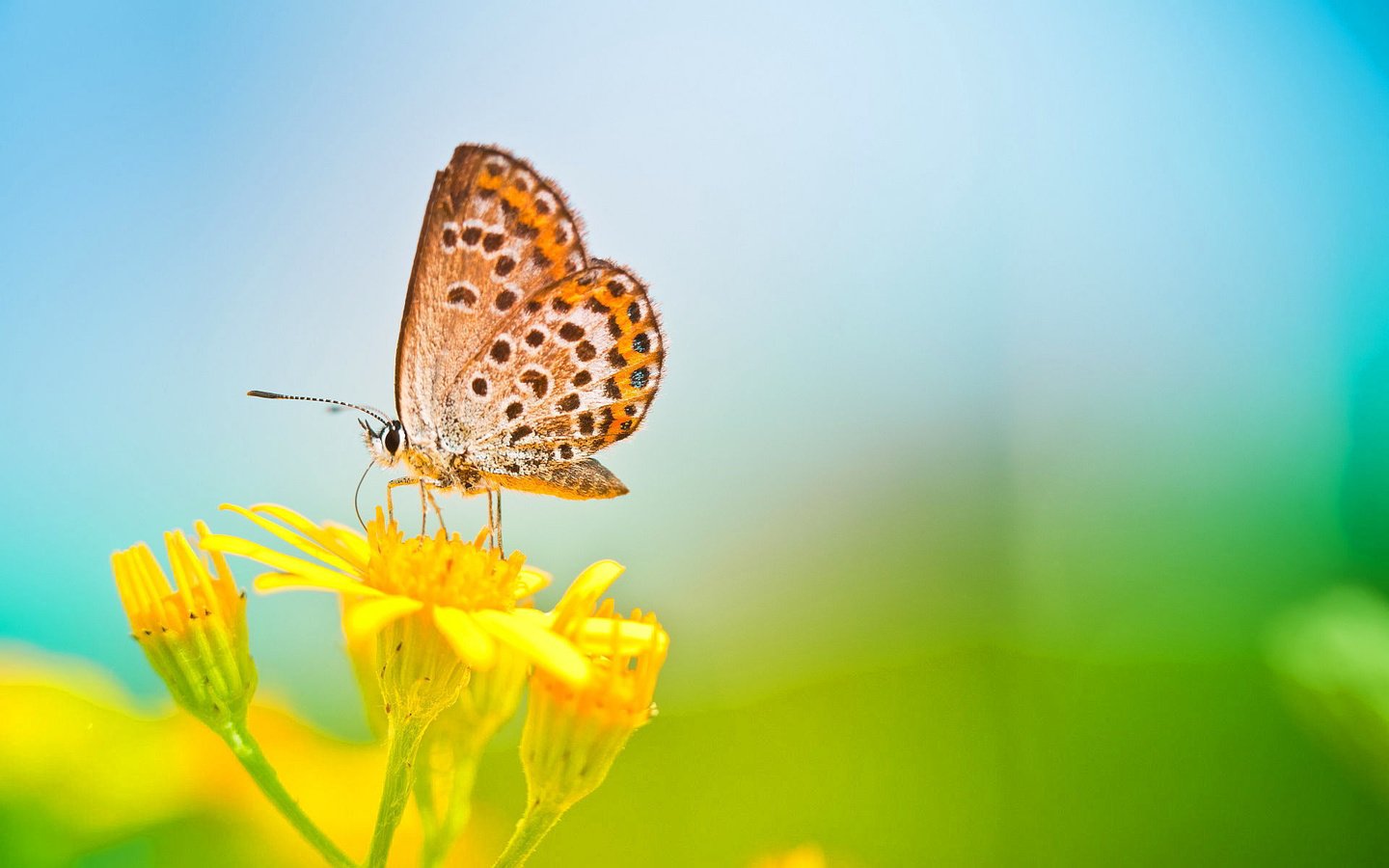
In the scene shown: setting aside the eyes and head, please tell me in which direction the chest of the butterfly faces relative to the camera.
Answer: to the viewer's left
